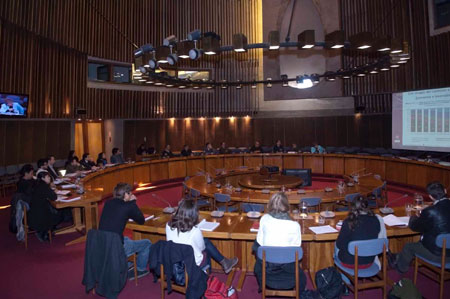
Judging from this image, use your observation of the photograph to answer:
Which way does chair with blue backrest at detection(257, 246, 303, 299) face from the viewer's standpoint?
away from the camera

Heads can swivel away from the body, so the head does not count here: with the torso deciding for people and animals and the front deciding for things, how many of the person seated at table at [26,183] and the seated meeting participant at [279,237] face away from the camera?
1

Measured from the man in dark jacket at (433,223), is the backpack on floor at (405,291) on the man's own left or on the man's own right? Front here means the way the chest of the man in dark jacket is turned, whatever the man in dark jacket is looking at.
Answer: on the man's own left

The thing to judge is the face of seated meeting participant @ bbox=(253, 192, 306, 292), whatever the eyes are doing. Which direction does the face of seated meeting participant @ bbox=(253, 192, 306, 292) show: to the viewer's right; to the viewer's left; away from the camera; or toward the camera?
away from the camera

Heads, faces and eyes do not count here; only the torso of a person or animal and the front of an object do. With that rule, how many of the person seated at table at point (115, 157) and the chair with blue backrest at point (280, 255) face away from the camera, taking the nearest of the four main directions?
1

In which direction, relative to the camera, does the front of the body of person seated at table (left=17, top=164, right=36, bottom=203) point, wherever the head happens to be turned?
to the viewer's right

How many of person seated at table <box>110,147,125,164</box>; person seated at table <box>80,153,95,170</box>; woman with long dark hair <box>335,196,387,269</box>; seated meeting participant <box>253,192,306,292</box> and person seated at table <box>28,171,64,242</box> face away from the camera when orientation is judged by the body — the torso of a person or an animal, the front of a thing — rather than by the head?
2

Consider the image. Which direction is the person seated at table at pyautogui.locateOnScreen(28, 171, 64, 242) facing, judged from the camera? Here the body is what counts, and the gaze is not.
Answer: to the viewer's right

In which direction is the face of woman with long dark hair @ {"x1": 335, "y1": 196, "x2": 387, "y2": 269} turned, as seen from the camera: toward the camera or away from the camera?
away from the camera

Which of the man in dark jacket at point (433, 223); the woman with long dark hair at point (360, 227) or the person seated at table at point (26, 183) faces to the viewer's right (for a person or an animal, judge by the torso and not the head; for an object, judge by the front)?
the person seated at table

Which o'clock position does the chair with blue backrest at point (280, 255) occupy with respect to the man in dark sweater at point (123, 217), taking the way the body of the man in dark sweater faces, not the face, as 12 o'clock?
The chair with blue backrest is roughly at 3 o'clock from the man in dark sweater.

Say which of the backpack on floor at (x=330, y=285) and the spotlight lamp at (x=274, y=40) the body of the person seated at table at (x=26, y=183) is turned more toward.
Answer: the spotlight lamp

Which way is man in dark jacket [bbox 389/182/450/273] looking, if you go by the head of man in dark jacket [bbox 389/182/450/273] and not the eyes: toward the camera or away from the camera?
away from the camera
